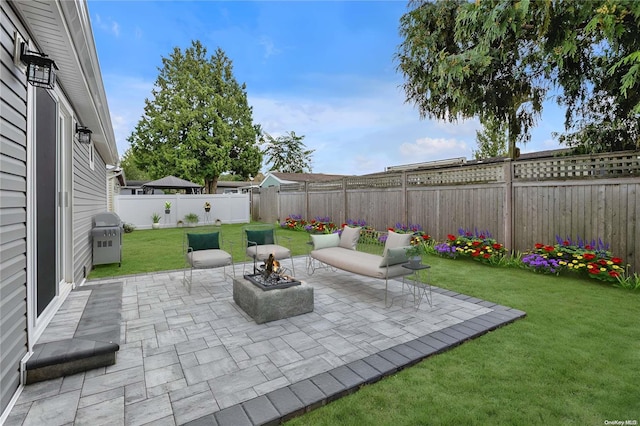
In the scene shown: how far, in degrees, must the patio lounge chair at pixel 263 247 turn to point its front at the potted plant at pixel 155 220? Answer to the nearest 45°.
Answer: approximately 180°

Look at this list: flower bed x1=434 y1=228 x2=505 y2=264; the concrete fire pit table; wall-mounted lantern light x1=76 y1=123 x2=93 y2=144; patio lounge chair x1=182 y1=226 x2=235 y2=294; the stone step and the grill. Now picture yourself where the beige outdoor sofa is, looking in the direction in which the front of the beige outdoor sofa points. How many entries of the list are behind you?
1

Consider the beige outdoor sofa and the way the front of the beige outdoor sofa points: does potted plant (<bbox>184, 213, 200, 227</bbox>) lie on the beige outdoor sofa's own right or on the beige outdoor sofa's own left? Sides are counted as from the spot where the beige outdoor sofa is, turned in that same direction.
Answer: on the beige outdoor sofa's own right

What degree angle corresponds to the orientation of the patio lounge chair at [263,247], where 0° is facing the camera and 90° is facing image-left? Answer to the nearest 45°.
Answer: approximately 315°

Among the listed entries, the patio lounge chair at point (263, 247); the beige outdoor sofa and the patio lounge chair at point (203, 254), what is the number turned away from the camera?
0

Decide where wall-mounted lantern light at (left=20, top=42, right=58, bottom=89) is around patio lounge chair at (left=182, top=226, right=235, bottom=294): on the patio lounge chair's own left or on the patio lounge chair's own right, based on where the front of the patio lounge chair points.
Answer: on the patio lounge chair's own right

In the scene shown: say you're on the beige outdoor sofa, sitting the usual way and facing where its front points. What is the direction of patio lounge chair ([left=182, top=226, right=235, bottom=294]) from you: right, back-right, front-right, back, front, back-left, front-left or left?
front-right

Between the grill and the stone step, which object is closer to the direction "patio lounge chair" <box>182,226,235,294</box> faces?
the stone step

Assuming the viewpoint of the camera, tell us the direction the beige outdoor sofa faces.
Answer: facing the viewer and to the left of the viewer

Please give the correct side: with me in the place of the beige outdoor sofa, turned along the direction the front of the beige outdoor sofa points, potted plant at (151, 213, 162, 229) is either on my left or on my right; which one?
on my right

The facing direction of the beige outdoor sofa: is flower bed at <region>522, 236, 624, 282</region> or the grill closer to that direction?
the grill

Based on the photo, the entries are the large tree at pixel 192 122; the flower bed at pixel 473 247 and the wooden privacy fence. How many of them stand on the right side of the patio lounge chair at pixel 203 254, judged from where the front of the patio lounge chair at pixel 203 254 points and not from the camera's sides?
0

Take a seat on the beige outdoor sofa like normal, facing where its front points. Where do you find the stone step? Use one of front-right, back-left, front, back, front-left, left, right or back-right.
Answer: front

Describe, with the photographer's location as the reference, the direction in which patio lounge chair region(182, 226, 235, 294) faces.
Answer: facing the viewer and to the right of the viewer

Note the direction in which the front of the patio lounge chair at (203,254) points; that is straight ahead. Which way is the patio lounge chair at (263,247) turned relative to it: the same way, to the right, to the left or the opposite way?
the same way

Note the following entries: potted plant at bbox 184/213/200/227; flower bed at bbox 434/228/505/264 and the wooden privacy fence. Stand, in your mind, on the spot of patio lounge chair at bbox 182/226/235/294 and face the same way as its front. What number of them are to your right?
0

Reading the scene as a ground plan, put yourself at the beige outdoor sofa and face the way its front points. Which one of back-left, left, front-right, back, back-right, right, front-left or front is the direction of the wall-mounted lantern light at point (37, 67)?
front

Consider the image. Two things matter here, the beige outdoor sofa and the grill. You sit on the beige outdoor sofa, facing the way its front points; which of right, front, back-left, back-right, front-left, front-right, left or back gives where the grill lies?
front-right

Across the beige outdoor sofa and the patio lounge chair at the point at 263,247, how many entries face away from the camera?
0
